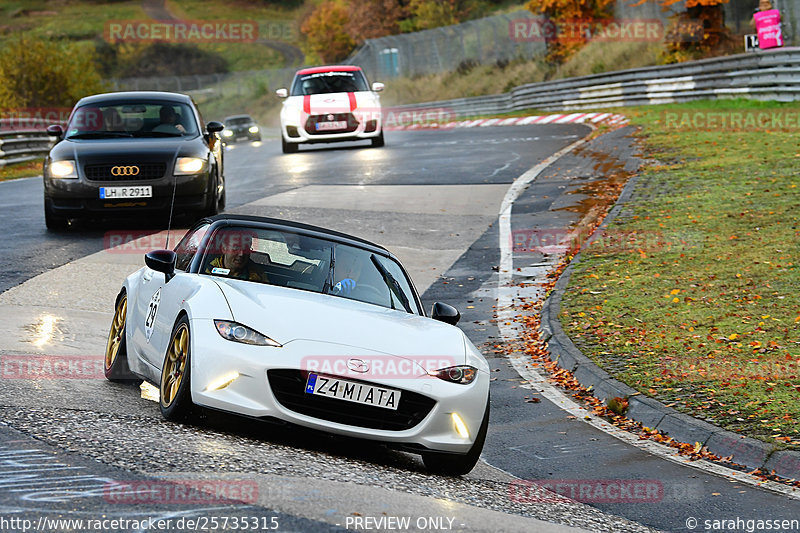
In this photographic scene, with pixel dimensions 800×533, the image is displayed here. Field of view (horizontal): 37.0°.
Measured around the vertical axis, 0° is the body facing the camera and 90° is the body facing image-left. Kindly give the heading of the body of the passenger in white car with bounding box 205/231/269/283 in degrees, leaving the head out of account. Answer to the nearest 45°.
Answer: approximately 0°

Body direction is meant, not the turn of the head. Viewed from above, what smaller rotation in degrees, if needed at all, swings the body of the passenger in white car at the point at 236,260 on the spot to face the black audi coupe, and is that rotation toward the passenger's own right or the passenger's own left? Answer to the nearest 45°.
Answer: approximately 180°

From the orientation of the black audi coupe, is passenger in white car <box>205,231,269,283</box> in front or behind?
in front

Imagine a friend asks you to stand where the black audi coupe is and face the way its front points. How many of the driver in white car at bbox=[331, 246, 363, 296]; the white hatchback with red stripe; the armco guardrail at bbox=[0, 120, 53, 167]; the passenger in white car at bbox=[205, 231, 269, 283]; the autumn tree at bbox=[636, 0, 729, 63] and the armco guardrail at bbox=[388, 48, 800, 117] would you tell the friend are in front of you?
2

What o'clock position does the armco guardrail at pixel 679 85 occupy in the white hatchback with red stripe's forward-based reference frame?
The armco guardrail is roughly at 8 o'clock from the white hatchback with red stripe.

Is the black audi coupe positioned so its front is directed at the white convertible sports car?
yes

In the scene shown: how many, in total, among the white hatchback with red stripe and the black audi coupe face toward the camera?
2

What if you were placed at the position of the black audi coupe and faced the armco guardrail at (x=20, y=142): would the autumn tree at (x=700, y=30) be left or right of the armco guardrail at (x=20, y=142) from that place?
right
